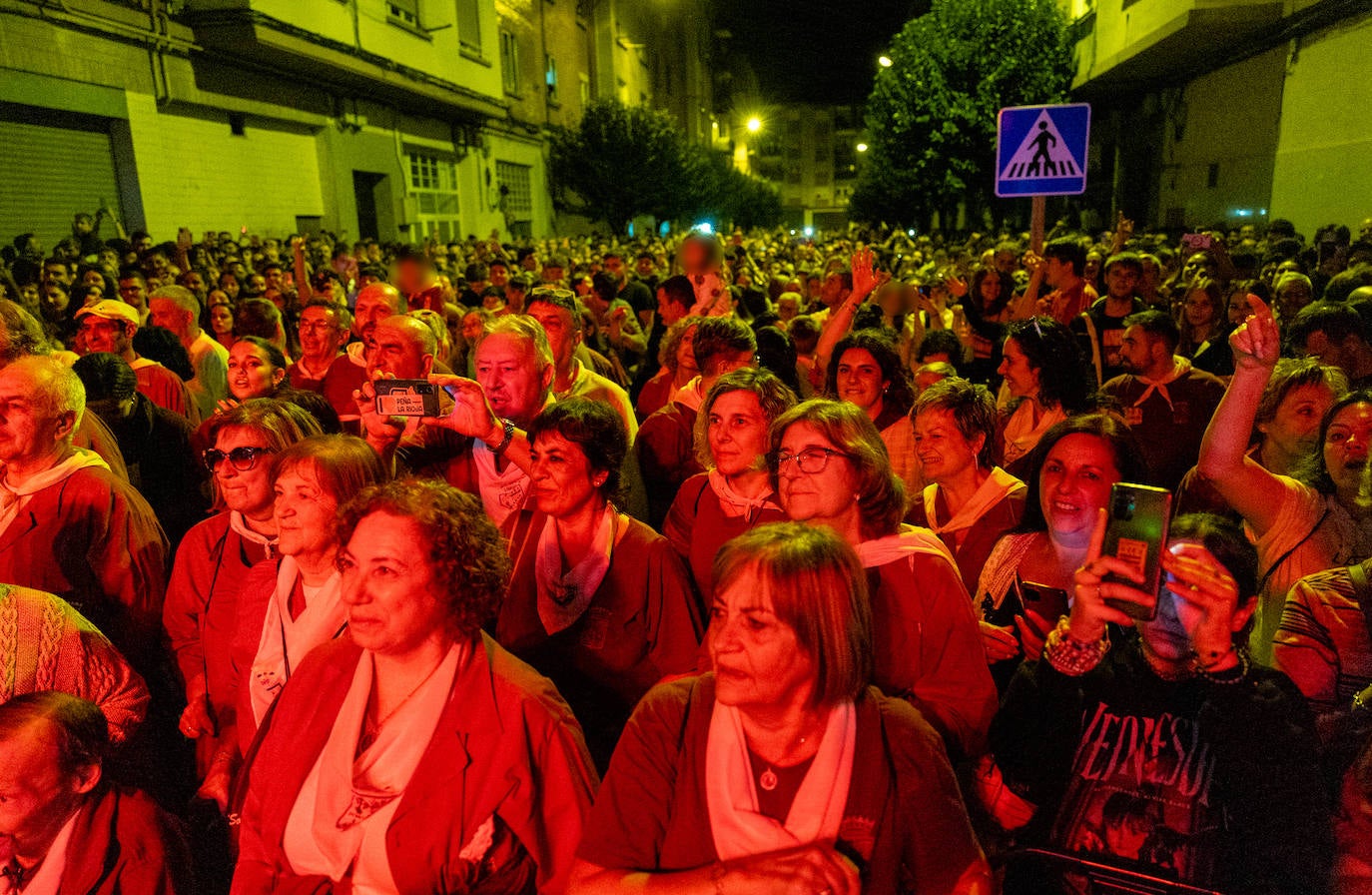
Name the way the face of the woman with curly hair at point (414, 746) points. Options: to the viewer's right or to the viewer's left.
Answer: to the viewer's left

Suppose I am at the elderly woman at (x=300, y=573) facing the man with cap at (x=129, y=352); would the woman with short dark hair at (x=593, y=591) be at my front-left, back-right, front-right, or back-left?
back-right

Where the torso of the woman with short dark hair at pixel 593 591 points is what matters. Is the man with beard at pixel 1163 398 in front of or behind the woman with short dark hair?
behind

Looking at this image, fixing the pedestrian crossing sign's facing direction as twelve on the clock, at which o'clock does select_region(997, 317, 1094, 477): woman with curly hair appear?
The woman with curly hair is roughly at 12 o'clock from the pedestrian crossing sign.

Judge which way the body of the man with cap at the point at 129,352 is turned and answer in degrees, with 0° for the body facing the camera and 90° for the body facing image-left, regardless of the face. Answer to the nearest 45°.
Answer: approximately 45°

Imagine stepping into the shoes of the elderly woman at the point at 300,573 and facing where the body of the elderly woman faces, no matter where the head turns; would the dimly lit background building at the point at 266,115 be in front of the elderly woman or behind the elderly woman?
behind

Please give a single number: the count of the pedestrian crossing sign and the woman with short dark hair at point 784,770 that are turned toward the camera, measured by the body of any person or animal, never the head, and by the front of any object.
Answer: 2

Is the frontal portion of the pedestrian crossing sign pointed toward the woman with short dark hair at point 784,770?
yes

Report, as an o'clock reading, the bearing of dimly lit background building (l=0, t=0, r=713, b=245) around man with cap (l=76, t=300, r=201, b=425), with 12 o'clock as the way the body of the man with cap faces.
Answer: The dimly lit background building is roughly at 5 o'clock from the man with cap.

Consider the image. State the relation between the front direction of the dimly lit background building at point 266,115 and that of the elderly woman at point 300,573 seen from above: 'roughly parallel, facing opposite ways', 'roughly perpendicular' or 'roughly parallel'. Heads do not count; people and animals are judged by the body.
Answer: roughly perpendicular

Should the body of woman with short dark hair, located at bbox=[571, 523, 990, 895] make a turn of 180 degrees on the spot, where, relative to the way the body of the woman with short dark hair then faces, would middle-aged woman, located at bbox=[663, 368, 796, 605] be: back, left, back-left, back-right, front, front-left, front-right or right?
front
